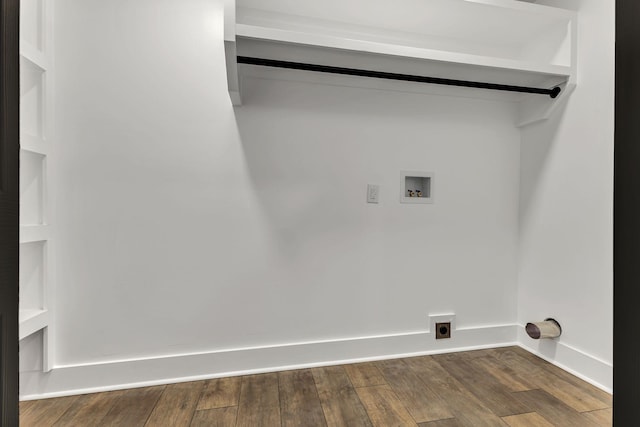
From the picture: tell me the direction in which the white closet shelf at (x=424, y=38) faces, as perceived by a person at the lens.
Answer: facing the viewer and to the right of the viewer

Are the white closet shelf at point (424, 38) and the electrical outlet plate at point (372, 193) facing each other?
no

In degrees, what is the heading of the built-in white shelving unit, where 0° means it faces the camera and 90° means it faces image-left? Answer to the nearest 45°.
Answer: approximately 270°

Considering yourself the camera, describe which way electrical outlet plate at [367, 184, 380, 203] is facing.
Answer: facing the viewer
